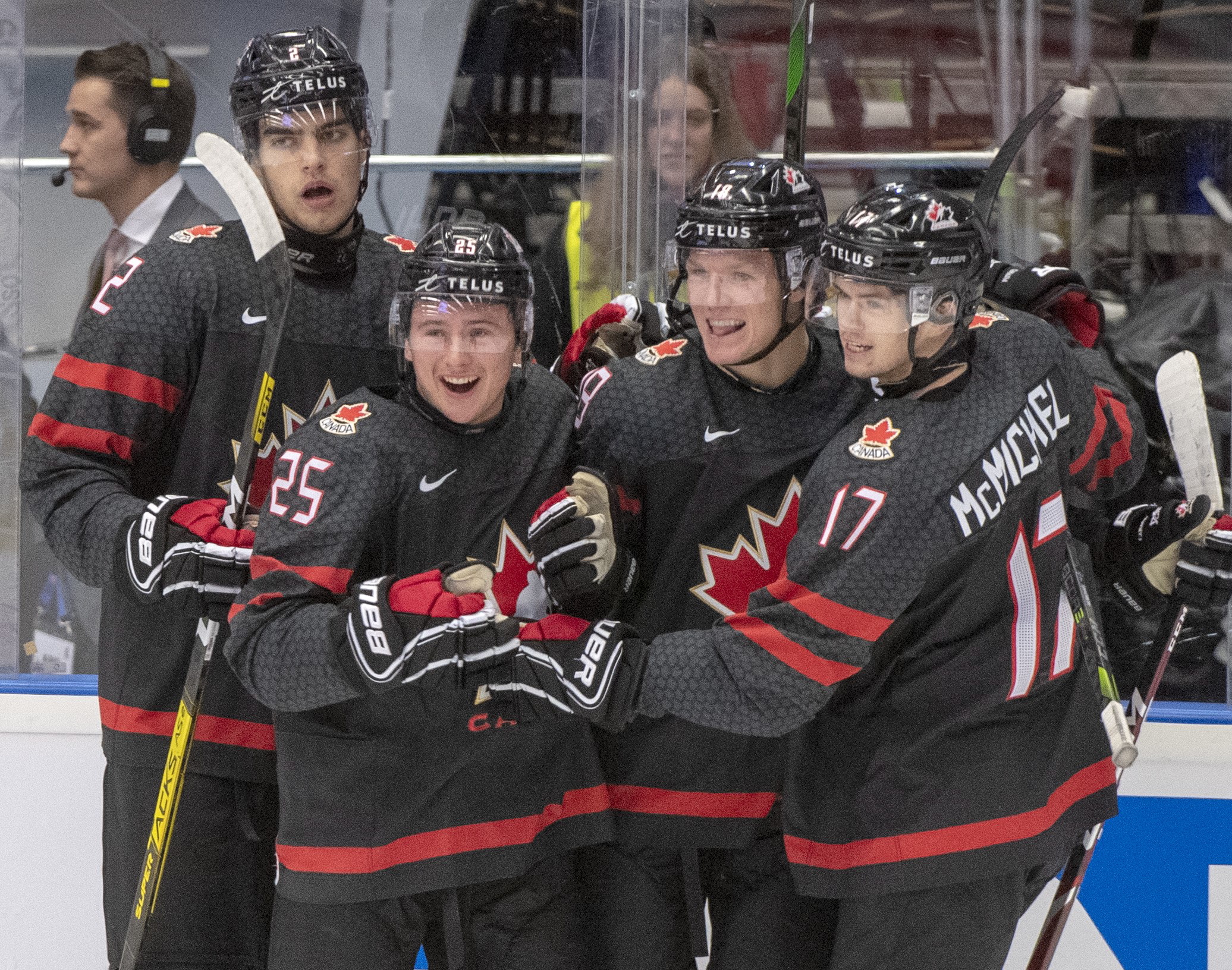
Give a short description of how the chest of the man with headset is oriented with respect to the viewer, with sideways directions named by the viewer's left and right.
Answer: facing to the left of the viewer

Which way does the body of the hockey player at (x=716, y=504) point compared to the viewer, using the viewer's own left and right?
facing the viewer

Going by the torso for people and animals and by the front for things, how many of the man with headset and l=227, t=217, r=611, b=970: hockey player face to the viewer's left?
1

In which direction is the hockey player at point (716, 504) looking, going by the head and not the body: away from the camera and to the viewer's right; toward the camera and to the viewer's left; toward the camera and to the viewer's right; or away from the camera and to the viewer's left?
toward the camera and to the viewer's left

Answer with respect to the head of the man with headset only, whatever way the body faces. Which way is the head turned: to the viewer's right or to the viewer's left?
to the viewer's left

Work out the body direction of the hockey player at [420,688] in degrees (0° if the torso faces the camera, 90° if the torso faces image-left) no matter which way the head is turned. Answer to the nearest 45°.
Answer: approximately 315°

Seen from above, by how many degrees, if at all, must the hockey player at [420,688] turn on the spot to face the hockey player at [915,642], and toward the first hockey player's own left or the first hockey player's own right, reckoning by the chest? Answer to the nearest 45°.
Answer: approximately 45° to the first hockey player's own left

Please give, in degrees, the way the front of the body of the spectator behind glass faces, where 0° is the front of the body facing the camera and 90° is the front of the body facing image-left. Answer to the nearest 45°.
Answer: approximately 45°

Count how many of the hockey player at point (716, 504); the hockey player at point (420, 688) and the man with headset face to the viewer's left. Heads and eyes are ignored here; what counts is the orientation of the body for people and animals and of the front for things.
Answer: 1

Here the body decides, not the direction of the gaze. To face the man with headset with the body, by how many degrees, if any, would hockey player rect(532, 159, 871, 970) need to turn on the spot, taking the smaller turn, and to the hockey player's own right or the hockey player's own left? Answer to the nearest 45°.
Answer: approximately 135° to the hockey player's own right
